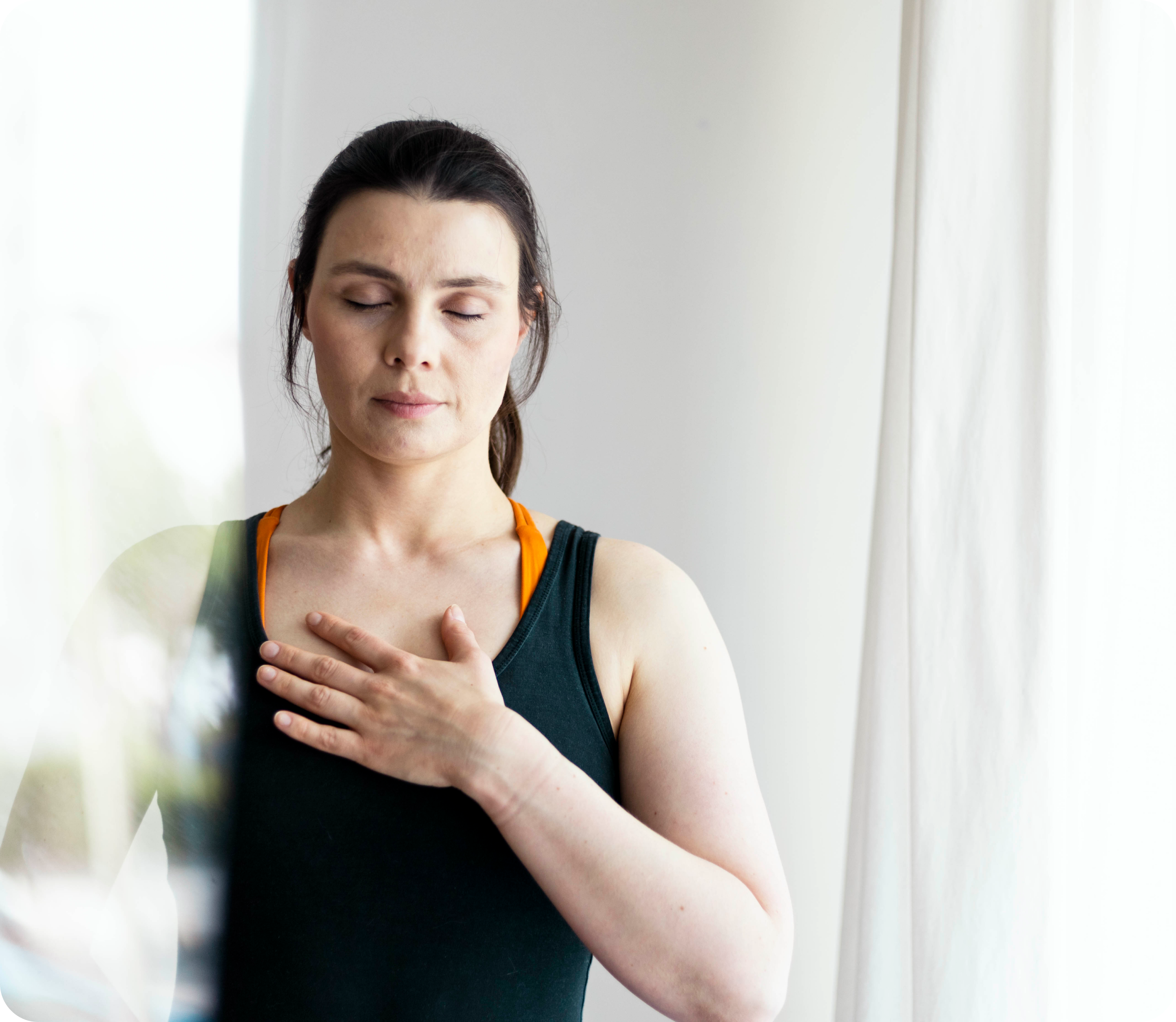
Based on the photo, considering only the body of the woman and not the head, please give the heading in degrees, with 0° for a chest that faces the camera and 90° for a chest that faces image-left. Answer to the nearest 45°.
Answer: approximately 0°
